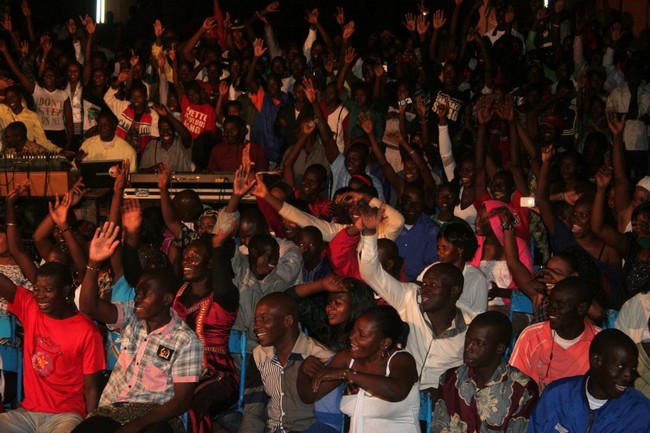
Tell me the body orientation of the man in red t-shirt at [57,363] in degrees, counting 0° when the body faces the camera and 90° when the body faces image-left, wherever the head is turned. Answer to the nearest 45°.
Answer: approximately 45°

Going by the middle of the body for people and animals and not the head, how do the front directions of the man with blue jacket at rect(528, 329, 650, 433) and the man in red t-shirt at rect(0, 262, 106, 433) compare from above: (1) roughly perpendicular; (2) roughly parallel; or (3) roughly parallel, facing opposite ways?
roughly parallel

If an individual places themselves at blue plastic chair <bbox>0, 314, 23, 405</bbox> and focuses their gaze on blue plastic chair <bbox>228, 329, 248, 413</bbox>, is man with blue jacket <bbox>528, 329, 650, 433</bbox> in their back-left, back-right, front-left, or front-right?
front-right

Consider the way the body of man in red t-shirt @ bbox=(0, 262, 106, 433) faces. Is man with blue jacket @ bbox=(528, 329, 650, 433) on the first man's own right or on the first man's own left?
on the first man's own left

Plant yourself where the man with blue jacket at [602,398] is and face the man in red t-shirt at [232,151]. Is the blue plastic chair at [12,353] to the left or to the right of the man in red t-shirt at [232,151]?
left

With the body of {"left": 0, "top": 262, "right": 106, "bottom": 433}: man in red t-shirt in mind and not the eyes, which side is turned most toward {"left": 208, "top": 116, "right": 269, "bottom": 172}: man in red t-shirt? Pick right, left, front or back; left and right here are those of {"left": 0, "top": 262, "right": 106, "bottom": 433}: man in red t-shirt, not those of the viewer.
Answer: back

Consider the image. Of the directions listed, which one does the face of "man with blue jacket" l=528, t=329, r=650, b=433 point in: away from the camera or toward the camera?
toward the camera

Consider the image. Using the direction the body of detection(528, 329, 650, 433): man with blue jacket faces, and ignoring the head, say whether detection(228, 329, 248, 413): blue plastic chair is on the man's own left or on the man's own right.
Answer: on the man's own right

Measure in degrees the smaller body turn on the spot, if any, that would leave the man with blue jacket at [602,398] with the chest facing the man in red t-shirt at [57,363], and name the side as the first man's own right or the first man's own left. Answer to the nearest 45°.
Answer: approximately 90° to the first man's own right

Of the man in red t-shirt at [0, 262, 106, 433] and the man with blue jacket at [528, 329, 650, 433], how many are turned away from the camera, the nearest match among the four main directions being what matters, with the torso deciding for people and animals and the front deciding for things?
0

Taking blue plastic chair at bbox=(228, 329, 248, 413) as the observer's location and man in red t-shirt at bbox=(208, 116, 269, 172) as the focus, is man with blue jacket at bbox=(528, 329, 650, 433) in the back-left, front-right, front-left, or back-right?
back-right

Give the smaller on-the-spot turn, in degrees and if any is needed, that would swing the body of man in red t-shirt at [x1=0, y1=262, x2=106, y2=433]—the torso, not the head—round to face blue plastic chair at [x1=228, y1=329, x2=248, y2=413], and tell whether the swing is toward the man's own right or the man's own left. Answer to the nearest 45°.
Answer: approximately 135° to the man's own left

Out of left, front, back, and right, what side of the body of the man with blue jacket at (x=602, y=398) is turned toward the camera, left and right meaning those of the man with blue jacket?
front
